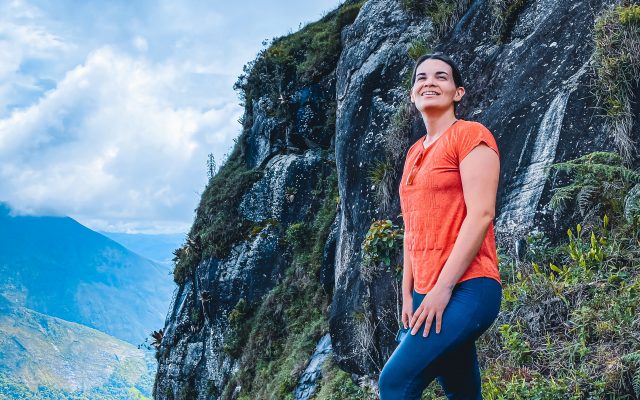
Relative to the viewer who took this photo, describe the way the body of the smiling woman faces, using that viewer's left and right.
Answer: facing the viewer and to the left of the viewer

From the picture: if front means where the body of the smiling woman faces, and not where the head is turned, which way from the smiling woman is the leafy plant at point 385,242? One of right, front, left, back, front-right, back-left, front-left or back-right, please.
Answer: back-right

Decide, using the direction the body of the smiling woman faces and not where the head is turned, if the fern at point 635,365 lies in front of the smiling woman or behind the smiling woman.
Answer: behind

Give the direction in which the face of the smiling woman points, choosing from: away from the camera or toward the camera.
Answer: toward the camera
